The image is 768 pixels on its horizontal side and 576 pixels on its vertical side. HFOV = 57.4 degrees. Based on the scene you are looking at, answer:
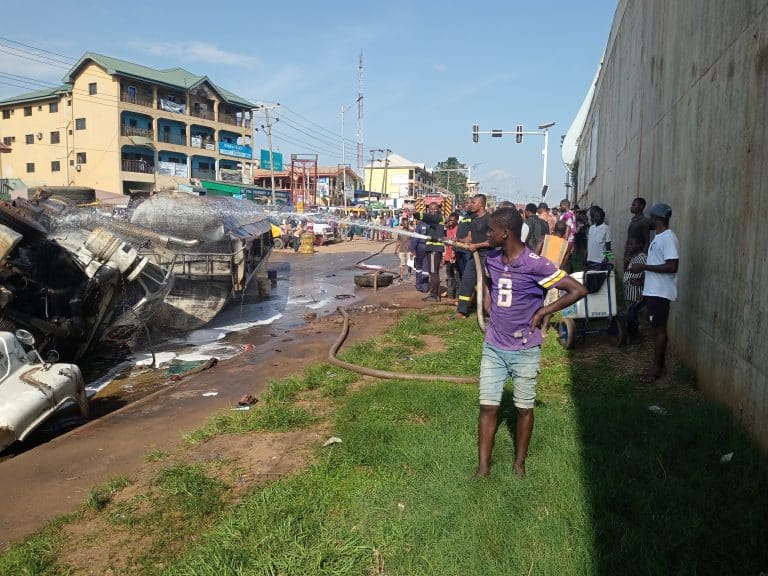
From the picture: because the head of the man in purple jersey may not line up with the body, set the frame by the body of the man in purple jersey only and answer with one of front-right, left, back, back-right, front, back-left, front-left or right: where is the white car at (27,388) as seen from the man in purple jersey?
front-right

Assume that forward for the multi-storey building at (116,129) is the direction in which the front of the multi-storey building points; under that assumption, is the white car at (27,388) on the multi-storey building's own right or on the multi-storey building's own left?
on the multi-storey building's own right

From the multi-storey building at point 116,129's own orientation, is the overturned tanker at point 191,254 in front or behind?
in front

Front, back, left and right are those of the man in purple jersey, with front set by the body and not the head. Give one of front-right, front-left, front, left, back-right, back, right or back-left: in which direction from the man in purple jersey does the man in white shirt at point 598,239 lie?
back-right

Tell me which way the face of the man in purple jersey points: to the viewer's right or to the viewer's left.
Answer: to the viewer's left

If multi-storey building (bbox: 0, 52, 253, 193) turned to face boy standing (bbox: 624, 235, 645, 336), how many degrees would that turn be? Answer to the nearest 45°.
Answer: approximately 45° to its right

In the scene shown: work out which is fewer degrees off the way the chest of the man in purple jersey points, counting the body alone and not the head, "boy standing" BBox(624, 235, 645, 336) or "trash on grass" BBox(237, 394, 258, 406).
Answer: the trash on grass

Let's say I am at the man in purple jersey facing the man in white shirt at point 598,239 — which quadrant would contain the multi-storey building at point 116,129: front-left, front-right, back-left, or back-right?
front-left

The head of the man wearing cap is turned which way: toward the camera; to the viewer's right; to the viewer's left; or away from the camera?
to the viewer's left

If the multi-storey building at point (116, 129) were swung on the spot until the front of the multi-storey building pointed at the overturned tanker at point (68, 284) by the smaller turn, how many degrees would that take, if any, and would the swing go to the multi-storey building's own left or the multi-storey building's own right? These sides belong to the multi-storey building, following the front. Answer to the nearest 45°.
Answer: approximately 45° to the multi-storey building's own right

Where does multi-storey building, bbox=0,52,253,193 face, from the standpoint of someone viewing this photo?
facing the viewer and to the right of the viewer

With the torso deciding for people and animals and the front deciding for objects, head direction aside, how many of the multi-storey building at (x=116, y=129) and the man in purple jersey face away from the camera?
0

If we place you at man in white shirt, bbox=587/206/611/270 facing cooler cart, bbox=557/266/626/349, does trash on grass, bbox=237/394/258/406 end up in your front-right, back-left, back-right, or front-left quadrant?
front-right
